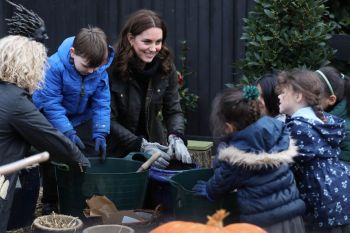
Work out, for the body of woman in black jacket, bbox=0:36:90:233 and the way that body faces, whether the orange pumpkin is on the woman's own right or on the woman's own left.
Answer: on the woman's own right

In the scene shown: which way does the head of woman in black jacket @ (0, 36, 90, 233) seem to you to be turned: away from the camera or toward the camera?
away from the camera

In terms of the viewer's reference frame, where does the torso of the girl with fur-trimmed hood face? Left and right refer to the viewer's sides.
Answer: facing away from the viewer and to the left of the viewer

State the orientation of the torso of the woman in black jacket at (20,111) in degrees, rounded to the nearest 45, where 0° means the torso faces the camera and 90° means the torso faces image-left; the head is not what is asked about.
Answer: approximately 225°

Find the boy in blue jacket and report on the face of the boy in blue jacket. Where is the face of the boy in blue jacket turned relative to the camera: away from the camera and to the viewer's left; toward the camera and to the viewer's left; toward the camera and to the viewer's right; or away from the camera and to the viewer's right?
toward the camera and to the viewer's right

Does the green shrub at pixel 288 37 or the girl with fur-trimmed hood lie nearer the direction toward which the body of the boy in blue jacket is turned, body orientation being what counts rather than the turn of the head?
the girl with fur-trimmed hood

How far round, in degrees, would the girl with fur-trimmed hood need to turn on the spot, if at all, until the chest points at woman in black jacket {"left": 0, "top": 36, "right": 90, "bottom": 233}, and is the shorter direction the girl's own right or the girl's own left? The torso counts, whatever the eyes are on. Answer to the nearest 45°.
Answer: approximately 45° to the girl's own left

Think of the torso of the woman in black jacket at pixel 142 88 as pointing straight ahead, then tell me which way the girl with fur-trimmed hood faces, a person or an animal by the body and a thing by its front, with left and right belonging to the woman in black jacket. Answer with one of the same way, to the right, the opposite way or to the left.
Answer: the opposite way

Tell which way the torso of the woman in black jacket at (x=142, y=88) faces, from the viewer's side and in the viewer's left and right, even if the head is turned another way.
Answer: facing the viewer and to the right of the viewer

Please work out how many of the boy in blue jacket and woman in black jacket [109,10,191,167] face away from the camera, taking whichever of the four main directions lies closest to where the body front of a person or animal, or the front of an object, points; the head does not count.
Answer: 0
